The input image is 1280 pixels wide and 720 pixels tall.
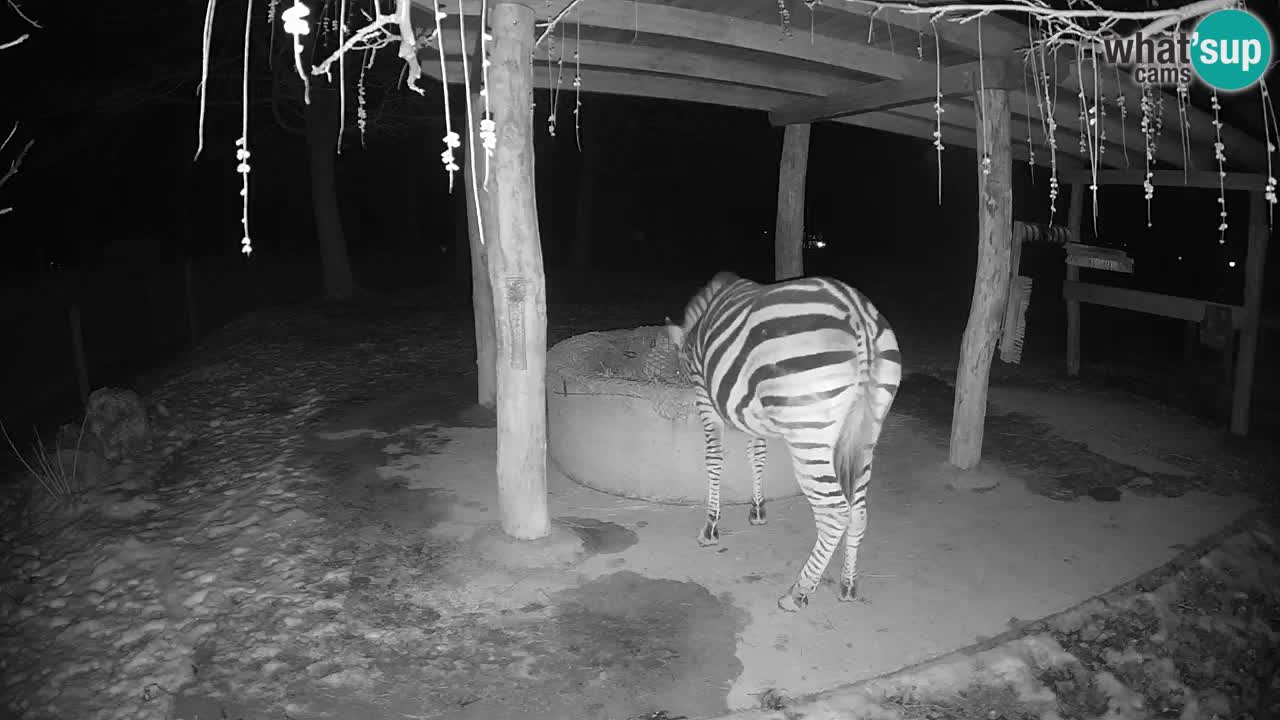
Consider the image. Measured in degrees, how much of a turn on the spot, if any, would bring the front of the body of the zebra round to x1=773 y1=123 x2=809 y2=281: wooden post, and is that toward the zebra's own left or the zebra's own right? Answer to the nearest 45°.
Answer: approximately 45° to the zebra's own right

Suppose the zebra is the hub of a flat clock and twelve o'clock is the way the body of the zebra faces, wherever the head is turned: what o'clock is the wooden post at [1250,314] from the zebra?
The wooden post is roughly at 3 o'clock from the zebra.

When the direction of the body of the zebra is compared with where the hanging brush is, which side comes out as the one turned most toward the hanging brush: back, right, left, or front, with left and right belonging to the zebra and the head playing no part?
right

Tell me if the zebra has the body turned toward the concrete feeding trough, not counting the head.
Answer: yes

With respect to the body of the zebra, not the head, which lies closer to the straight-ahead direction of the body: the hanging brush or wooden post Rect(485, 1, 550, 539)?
the wooden post

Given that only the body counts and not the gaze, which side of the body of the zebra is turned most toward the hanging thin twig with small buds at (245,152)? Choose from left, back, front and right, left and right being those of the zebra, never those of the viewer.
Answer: left

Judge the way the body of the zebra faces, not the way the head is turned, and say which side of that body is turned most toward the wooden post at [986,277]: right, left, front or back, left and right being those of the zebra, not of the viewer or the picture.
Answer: right

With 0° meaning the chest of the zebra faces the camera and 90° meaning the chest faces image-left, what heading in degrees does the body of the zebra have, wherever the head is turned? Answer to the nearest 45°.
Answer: approximately 135°
